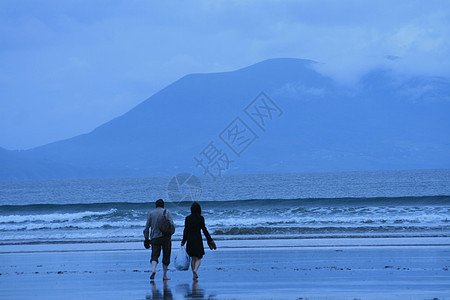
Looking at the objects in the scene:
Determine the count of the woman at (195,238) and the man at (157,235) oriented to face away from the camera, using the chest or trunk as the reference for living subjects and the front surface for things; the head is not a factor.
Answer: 2

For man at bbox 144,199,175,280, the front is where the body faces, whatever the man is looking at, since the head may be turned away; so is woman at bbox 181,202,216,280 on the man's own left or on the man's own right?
on the man's own right

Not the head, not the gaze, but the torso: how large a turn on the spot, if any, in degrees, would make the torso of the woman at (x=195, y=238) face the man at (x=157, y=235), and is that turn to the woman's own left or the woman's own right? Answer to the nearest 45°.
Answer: approximately 90° to the woman's own left

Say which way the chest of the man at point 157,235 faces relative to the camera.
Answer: away from the camera

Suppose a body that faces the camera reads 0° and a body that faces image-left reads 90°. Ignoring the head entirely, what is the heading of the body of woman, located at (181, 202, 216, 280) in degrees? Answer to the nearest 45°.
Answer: approximately 180°
